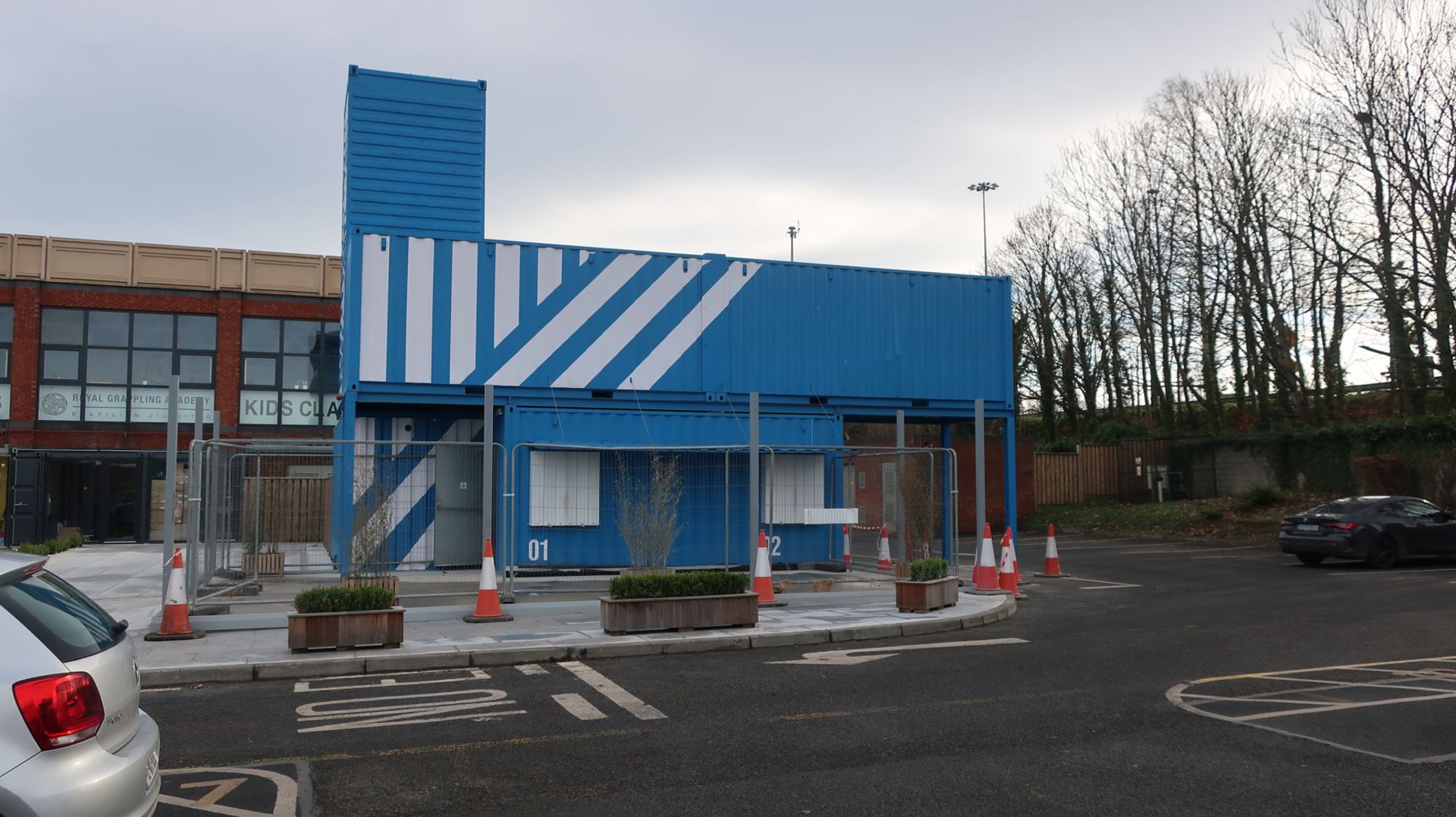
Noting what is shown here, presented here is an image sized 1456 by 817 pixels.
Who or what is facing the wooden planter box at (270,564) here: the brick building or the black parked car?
the brick building

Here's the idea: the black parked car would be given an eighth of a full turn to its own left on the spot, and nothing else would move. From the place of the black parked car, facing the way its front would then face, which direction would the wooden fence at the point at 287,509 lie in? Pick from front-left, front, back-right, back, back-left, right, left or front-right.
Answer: back-left

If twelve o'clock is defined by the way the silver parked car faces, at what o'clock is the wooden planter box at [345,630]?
The wooden planter box is roughly at 2 o'clock from the silver parked car.

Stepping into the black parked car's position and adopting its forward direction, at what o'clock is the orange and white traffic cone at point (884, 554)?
The orange and white traffic cone is roughly at 6 o'clock from the black parked car.

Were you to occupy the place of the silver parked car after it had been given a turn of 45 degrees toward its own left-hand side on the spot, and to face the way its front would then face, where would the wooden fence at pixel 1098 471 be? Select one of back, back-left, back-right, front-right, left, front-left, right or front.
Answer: back-right

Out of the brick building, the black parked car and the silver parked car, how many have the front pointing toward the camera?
1

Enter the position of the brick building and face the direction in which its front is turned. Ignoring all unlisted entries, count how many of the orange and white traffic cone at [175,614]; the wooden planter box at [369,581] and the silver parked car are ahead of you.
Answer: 3

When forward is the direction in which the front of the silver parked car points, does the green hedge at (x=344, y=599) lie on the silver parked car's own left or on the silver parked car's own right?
on the silver parked car's own right

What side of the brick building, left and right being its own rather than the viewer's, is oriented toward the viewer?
front

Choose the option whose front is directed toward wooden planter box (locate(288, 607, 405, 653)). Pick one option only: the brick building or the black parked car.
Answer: the brick building

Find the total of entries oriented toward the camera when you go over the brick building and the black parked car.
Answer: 1

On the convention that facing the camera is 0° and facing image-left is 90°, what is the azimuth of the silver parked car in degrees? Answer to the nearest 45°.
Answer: approximately 135°

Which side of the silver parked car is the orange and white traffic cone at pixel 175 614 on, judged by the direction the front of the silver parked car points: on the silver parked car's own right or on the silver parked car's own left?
on the silver parked car's own right

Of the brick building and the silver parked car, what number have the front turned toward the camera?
1

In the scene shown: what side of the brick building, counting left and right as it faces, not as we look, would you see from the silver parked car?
front

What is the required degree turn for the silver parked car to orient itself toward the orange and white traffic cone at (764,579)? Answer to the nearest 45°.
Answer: approximately 90° to its right
